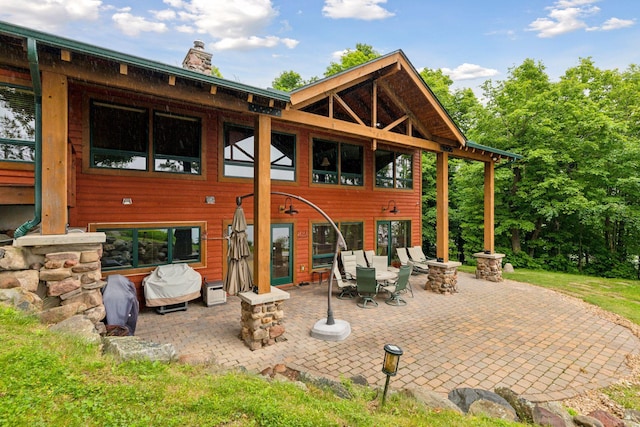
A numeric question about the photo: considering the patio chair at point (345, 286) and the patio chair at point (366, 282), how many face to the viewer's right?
1

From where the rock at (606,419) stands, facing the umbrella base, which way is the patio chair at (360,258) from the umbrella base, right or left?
right

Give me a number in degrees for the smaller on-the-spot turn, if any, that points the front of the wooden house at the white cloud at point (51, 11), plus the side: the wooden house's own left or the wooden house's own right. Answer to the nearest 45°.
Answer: approximately 180°

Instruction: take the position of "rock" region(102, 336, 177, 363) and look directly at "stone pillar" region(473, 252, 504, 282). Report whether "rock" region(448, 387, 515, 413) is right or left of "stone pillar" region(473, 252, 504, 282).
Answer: right

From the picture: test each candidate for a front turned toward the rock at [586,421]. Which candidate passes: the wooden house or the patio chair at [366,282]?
the wooden house

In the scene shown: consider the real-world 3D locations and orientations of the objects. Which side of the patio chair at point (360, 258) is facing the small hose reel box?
right

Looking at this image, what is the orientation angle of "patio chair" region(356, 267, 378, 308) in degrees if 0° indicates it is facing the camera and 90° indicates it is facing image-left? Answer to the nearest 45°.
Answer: approximately 180°

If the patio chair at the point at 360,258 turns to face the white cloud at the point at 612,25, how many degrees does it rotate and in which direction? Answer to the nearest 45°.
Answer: approximately 90° to its left

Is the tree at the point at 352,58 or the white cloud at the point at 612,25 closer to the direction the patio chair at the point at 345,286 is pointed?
the white cloud
